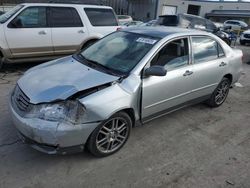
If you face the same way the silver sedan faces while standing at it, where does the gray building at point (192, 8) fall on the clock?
The gray building is roughly at 5 o'clock from the silver sedan.

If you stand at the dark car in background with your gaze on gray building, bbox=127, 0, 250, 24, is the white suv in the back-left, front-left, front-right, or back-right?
back-left

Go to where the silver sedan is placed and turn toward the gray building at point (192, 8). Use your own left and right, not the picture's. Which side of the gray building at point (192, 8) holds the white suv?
left

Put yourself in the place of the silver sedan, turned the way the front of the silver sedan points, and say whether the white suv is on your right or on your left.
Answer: on your right

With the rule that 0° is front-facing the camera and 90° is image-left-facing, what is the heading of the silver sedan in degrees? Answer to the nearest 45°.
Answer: approximately 45°

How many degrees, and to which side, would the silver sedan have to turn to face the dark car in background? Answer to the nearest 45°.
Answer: approximately 135° to its right
